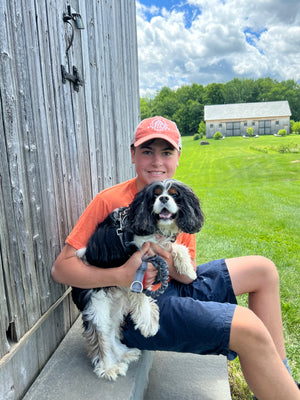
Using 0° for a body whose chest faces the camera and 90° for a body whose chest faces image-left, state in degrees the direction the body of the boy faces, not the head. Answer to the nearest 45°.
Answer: approximately 315°

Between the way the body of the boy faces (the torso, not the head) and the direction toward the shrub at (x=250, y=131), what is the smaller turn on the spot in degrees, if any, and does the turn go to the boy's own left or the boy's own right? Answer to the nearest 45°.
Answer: approximately 135° to the boy's own left
